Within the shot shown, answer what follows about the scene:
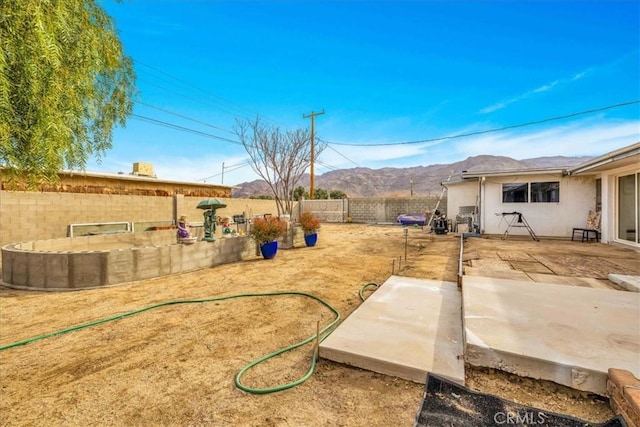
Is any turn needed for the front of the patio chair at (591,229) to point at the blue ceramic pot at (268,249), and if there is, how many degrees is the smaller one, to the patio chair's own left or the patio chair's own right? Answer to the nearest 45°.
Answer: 0° — it already faces it

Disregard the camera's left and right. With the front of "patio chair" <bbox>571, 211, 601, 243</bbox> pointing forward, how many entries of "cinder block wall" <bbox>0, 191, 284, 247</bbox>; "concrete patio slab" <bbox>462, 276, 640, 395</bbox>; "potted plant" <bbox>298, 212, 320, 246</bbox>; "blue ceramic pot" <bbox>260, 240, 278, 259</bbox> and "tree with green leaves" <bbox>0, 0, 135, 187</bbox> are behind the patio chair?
0

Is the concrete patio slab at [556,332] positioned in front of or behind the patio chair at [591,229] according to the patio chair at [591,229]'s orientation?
in front

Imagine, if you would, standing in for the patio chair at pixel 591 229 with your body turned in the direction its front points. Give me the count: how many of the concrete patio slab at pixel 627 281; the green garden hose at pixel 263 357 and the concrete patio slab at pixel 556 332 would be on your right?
0

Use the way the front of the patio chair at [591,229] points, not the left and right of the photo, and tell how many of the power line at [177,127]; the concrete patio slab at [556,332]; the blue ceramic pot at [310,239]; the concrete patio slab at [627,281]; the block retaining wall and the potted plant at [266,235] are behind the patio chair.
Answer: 0

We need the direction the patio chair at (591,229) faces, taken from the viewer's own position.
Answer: facing the viewer and to the left of the viewer

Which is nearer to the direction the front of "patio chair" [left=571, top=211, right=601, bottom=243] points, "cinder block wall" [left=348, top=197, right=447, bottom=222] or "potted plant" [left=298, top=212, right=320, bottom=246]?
the potted plant

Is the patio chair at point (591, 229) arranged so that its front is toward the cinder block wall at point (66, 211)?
yes

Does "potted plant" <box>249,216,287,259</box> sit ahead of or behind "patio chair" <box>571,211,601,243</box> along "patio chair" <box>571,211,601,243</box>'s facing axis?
ahead

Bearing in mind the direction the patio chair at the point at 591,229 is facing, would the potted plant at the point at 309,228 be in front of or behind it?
in front

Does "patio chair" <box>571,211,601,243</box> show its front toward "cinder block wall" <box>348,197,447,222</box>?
no
